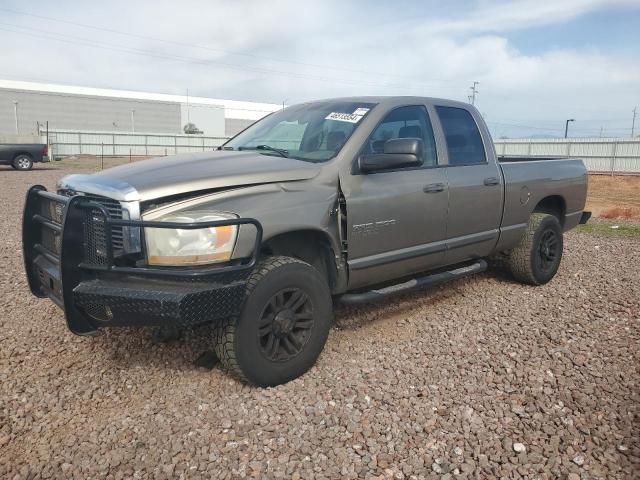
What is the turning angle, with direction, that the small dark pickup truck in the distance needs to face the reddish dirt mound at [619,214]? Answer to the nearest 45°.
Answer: approximately 135° to its left

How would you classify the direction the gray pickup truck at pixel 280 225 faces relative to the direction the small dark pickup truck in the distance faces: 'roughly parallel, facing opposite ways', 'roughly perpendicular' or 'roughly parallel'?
roughly parallel

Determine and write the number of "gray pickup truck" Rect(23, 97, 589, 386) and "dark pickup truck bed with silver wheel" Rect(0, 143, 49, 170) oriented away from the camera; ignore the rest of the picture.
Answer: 0

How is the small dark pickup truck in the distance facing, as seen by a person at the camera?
facing to the left of the viewer

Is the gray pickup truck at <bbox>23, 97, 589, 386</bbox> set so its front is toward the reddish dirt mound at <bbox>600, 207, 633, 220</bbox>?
no
